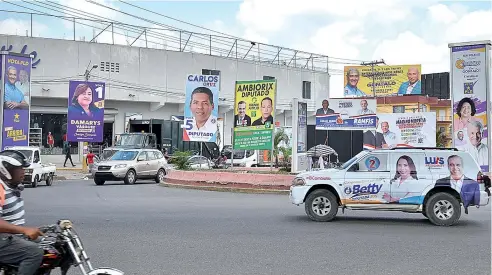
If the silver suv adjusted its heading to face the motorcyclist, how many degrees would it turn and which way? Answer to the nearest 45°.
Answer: approximately 45° to its left

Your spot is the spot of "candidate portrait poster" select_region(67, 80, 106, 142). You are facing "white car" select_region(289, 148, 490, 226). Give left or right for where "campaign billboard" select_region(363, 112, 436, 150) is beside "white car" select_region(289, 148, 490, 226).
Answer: left

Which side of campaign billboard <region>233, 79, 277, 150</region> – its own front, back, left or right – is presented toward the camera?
front

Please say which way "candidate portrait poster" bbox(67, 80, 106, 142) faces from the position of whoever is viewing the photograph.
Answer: facing the viewer

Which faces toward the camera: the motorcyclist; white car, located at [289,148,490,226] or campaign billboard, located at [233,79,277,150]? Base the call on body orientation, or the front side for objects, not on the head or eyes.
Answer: the campaign billboard

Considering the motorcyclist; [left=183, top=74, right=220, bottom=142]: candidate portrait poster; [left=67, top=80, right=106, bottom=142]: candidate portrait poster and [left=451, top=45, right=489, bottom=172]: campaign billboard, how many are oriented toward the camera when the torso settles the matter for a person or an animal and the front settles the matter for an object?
3

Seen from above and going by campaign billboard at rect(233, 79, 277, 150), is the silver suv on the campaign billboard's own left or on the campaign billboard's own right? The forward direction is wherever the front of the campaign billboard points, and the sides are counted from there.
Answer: on the campaign billboard's own right

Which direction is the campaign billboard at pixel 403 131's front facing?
toward the camera

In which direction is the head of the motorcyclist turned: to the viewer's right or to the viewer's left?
to the viewer's right

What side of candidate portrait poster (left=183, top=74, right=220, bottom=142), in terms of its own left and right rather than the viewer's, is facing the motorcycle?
front

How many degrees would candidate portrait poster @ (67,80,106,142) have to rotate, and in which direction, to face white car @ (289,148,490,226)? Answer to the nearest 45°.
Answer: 0° — it already faces it

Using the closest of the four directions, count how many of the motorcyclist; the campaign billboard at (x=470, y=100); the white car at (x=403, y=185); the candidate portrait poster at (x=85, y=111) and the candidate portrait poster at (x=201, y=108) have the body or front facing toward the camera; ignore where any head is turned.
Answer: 3
